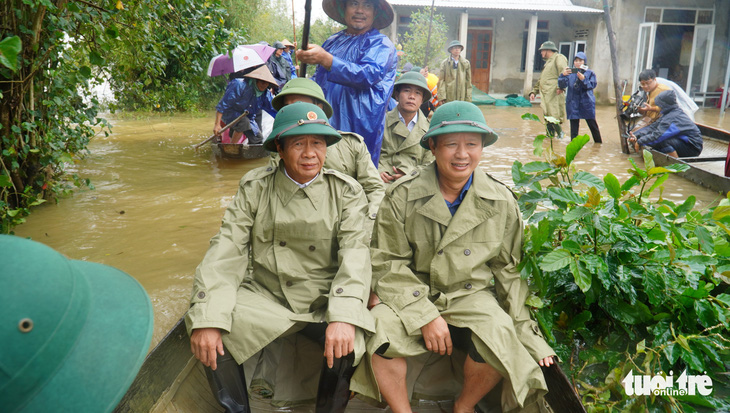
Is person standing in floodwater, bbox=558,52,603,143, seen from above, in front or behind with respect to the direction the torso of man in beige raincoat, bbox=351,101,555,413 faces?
behind

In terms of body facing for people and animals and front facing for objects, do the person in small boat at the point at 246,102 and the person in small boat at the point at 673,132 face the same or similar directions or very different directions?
very different directions

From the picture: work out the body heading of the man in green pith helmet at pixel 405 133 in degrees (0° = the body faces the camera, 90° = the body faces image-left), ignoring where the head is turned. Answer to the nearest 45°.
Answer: approximately 0°

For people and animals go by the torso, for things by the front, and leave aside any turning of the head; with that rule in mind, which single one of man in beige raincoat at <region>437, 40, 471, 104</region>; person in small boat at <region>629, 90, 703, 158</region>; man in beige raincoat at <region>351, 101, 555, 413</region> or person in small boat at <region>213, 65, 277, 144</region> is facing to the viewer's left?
person in small boat at <region>629, 90, 703, 158</region>

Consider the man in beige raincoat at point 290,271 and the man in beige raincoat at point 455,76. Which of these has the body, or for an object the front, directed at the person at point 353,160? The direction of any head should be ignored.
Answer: the man in beige raincoat at point 455,76

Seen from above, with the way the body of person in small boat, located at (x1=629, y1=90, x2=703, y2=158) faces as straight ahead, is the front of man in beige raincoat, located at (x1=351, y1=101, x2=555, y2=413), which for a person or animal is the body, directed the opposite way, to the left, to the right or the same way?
to the left

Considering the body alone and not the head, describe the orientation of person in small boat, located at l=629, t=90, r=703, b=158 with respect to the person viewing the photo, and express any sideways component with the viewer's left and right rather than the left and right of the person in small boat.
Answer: facing to the left of the viewer
